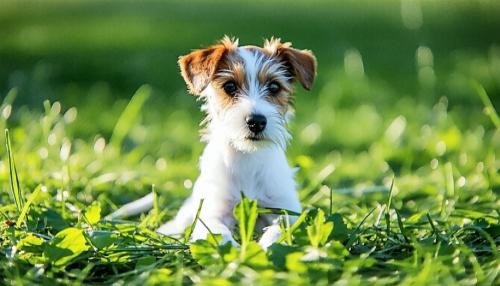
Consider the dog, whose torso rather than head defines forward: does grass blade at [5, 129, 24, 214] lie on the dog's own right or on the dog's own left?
on the dog's own right

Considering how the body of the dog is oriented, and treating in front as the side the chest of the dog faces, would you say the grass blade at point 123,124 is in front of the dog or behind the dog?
behind

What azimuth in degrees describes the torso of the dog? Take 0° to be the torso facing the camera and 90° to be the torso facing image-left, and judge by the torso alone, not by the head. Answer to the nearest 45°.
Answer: approximately 0°
